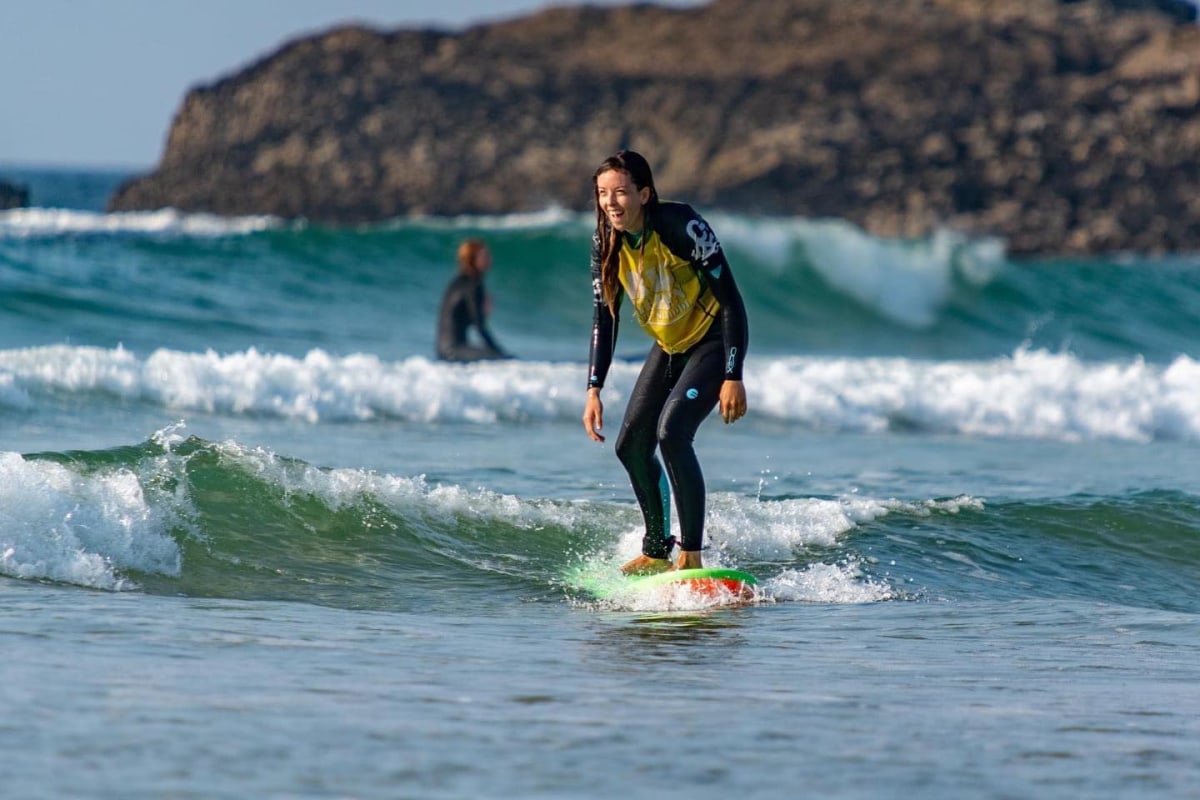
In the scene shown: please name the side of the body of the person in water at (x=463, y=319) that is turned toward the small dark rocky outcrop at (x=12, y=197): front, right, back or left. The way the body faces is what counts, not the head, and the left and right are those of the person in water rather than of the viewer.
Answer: left

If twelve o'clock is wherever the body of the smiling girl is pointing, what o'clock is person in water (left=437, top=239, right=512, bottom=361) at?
The person in water is roughly at 4 o'clock from the smiling girl.

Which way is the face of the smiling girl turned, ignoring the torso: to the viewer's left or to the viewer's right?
to the viewer's left

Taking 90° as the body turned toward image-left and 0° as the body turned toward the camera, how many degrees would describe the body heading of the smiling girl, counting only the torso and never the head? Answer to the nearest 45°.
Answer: approximately 45°

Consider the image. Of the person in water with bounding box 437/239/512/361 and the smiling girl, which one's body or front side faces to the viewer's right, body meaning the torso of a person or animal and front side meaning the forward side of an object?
the person in water

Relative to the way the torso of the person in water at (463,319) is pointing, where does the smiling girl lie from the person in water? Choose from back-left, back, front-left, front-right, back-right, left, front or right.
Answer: right
